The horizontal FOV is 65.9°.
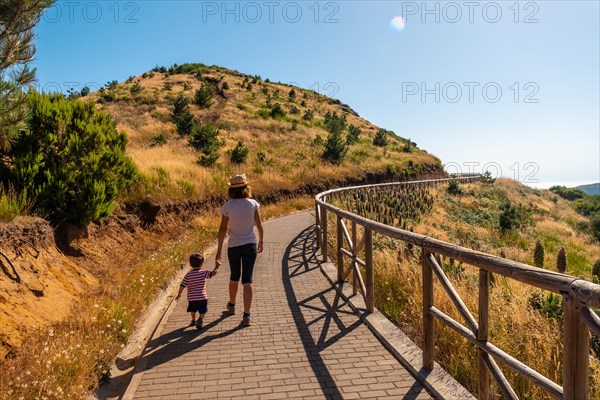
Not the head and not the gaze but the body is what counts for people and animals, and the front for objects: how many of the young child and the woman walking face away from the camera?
2

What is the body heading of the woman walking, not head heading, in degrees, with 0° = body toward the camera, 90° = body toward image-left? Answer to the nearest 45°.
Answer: approximately 180°

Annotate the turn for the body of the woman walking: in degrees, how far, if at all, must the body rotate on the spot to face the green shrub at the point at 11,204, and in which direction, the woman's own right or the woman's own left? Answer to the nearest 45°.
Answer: approximately 90° to the woman's own left

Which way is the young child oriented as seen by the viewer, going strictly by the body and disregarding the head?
away from the camera
